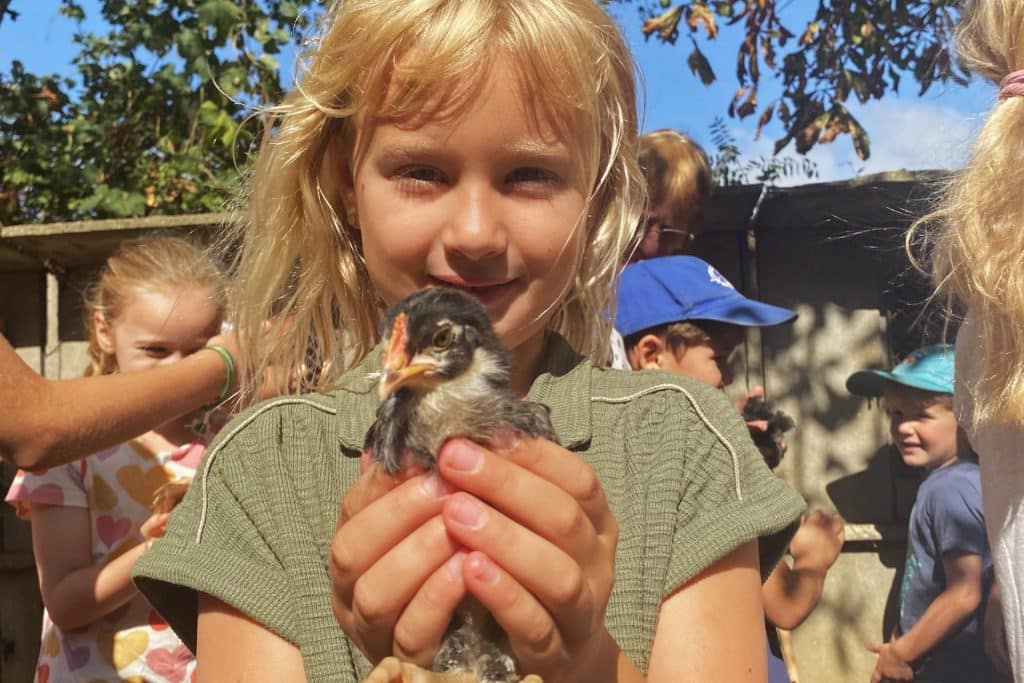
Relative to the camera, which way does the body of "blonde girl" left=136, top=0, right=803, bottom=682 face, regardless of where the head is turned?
toward the camera

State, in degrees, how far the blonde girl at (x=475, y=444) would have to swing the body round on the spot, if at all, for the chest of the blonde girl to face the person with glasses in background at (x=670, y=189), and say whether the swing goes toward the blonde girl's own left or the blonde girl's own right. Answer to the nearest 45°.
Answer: approximately 180°

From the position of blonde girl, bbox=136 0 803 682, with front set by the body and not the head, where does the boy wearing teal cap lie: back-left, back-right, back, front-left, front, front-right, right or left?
back-left

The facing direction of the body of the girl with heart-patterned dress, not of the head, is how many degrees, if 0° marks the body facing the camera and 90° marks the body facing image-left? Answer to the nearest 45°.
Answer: approximately 315°

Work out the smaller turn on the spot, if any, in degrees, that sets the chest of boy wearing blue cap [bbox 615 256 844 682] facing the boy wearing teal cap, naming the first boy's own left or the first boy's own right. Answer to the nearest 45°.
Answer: approximately 45° to the first boy's own left

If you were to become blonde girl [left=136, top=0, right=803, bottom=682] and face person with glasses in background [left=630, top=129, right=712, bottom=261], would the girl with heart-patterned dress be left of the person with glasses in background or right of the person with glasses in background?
left

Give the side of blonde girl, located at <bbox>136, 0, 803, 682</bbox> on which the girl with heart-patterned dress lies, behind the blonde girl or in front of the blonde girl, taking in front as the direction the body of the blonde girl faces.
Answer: behind

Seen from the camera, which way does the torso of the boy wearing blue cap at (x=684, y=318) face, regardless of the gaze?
to the viewer's right

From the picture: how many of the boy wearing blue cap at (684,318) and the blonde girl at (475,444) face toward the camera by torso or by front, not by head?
1

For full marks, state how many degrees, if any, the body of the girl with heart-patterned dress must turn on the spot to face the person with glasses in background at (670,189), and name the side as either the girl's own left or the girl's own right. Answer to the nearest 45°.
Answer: approximately 45° to the girl's own left

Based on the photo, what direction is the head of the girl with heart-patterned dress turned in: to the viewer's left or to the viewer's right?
to the viewer's right
